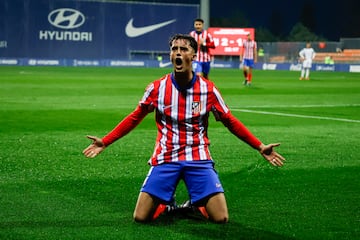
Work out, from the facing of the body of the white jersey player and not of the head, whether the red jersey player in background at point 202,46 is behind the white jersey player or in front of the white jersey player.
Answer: in front

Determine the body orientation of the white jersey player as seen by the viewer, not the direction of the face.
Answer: toward the camera
